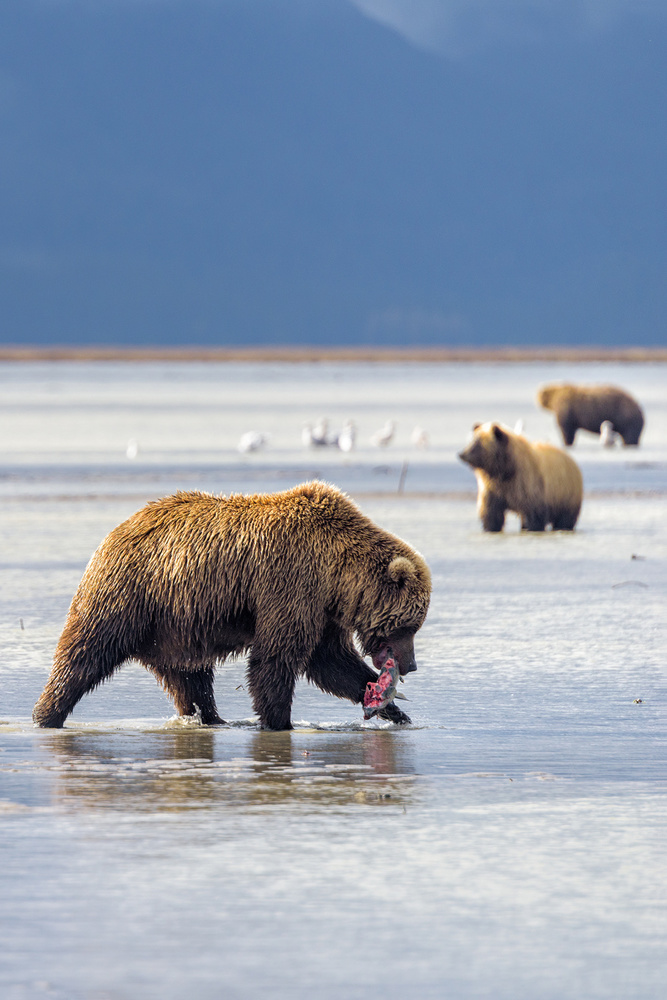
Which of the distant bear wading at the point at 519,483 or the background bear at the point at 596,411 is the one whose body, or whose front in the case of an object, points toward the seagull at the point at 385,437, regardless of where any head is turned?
the background bear

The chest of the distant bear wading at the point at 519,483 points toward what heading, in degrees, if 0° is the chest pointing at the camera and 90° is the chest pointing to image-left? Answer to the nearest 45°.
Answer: approximately 45°

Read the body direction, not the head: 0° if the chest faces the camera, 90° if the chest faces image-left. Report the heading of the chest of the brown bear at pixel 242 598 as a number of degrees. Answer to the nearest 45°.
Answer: approximately 270°

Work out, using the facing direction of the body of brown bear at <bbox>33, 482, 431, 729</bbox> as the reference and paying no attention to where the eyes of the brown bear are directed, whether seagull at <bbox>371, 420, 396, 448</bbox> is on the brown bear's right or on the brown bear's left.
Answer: on the brown bear's left

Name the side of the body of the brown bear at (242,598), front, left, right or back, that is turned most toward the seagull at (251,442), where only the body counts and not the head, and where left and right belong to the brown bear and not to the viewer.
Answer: left

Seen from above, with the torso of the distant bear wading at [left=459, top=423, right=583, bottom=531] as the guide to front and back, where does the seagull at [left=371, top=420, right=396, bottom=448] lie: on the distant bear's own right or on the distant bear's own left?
on the distant bear's own right

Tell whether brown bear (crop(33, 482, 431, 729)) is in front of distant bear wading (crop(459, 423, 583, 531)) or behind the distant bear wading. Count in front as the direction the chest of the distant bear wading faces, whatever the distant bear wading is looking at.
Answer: in front

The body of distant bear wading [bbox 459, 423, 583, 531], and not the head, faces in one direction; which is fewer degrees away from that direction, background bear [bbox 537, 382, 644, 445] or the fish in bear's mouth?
the fish in bear's mouth

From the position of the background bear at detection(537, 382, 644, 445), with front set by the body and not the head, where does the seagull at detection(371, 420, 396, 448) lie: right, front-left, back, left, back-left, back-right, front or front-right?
front

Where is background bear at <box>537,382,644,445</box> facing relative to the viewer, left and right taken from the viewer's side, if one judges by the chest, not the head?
facing to the left of the viewer

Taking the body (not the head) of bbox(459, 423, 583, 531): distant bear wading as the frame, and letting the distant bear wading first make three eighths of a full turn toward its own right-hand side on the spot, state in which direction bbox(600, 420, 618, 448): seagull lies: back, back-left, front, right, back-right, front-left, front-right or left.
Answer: front
